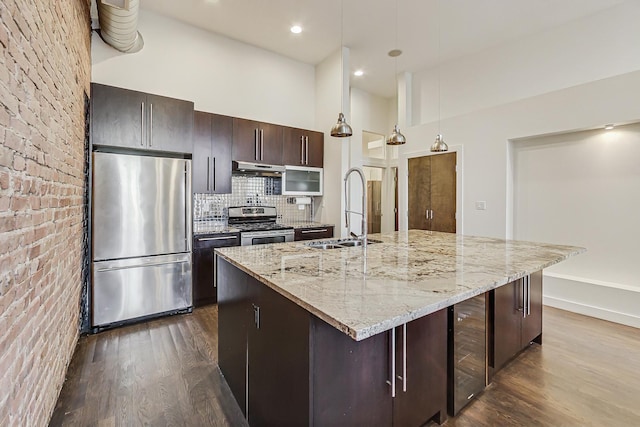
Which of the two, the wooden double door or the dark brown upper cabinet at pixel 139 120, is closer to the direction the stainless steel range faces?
the dark brown upper cabinet

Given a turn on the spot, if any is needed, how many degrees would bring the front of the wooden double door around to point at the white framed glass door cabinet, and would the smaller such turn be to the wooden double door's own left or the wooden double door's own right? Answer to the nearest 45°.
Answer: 0° — it already faces it

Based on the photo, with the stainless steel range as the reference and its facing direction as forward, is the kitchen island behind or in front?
in front

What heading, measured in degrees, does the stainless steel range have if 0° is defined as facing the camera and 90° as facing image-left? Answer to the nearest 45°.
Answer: approximately 0°

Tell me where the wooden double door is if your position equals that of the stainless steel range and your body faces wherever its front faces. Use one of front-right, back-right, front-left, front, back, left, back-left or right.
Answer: left

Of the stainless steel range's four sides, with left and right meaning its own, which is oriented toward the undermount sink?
front

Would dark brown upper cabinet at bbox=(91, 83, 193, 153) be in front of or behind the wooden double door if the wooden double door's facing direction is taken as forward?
in front

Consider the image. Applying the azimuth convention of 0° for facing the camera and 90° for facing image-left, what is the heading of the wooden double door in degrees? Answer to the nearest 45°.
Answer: approximately 45°

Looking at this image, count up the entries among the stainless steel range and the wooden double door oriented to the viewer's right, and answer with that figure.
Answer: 0
